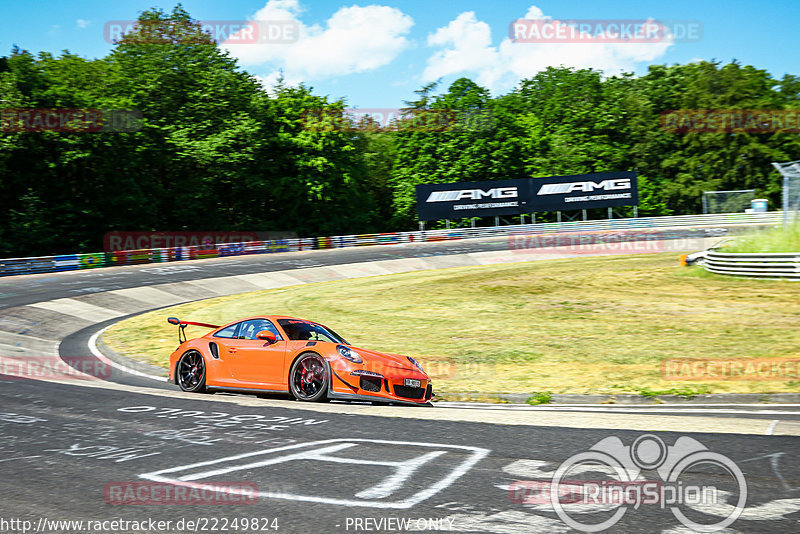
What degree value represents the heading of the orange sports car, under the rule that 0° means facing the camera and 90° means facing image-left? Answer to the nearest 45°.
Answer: approximately 315°

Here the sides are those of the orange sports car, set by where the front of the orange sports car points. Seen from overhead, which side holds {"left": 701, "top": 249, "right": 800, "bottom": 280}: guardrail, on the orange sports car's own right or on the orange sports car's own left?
on the orange sports car's own left
